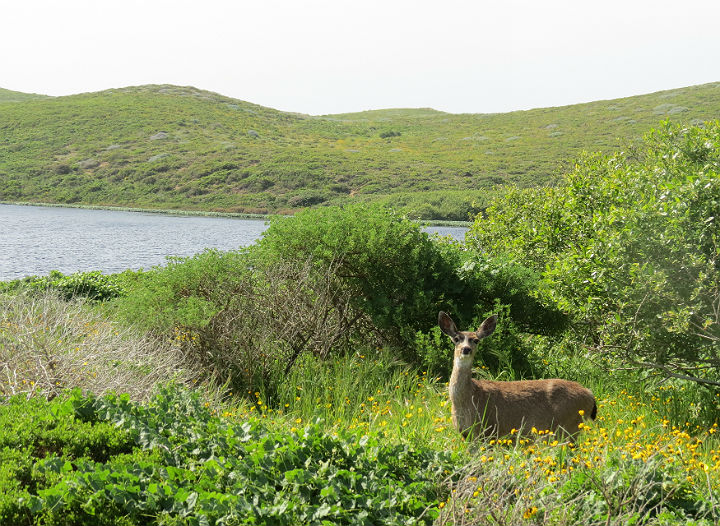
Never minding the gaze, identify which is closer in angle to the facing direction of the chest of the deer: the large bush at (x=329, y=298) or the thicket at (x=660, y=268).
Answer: the large bush

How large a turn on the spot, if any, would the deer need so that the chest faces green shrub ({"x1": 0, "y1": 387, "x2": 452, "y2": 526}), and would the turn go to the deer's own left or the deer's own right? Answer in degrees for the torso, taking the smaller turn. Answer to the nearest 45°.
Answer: approximately 45° to the deer's own left

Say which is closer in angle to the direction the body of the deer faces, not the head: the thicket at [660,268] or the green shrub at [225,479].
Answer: the green shrub

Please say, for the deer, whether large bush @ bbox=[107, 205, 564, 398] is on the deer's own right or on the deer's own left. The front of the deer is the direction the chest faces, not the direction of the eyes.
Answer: on the deer's own right

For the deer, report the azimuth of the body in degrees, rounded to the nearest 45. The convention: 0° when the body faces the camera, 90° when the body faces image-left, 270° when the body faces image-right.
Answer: approximately 90°

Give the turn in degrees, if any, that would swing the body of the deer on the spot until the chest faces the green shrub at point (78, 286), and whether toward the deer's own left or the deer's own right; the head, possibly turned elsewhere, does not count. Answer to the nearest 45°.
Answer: approximately 45° to the deer's own right

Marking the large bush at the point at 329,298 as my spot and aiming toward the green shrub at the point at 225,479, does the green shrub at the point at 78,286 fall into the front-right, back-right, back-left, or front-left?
back-right

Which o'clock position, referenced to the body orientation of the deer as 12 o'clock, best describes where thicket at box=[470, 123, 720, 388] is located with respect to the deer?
The thicket is roughly at 4 o'clock from the deer.
